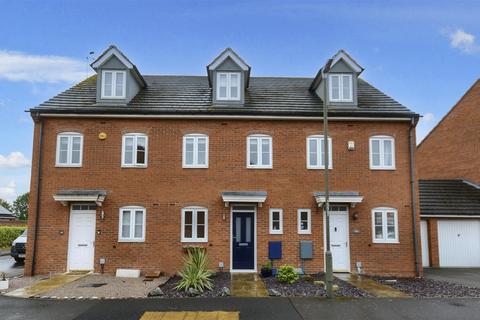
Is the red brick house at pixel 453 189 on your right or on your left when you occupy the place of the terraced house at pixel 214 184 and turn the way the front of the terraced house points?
on your left

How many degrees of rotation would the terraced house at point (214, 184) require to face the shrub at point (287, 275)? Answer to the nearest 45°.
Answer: approximately 45° to its left

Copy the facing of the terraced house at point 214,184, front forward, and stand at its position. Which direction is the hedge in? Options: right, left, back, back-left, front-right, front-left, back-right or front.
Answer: back-right

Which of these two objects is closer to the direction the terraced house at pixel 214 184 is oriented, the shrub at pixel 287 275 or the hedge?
the shrub

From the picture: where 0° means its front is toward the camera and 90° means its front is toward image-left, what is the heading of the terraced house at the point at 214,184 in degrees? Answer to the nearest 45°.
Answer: approximately 0°
